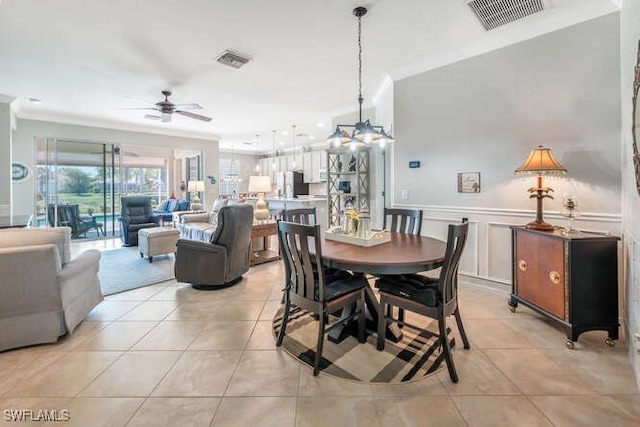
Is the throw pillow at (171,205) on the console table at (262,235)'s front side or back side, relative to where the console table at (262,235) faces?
on the back side

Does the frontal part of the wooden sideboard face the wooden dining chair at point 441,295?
yes

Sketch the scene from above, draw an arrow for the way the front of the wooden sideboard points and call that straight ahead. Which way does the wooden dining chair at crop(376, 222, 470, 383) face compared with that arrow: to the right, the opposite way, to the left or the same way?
to the right

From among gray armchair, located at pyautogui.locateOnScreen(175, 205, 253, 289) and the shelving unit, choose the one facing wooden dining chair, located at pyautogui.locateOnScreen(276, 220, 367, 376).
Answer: the shelving unit

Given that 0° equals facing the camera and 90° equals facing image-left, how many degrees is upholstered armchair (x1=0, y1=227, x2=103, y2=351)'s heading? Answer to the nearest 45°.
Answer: approximately 225°

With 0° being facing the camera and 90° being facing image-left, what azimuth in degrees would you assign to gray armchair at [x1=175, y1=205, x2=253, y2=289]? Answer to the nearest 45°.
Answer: approximately 135°

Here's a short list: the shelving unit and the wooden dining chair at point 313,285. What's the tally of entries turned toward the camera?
1
